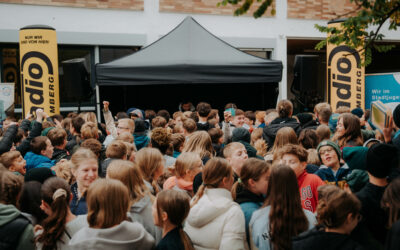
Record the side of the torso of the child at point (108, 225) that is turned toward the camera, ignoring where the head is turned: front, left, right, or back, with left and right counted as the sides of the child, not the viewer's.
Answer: back

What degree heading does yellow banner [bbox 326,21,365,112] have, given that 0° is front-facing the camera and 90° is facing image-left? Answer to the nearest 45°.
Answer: approximately 0°

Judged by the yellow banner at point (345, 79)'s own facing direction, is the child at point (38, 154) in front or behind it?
in front

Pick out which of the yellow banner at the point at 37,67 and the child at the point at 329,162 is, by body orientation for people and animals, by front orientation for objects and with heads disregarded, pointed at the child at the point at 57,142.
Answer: the yellow banner

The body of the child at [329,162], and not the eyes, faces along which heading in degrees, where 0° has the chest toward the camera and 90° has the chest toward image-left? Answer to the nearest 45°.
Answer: approximately 0°

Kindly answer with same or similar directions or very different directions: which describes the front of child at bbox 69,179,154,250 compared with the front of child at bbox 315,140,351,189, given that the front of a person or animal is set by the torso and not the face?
very different directions

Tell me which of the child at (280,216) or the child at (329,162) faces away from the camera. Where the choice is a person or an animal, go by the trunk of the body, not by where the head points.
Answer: the child at (280,216)

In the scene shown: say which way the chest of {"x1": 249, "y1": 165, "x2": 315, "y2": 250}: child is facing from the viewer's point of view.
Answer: away from the camera

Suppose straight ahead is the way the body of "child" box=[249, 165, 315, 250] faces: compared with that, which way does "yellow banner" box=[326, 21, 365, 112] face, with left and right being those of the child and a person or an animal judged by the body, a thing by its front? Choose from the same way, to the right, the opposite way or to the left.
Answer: the opposite way

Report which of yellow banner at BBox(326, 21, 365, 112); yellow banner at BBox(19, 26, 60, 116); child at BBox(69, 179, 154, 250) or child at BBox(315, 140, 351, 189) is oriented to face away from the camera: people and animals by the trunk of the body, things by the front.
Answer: child at BBox(69, 179, 154, 250)
